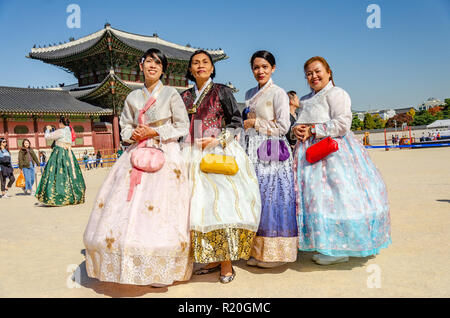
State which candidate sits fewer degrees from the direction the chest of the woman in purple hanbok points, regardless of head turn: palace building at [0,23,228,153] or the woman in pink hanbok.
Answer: the woman in pink hanbok

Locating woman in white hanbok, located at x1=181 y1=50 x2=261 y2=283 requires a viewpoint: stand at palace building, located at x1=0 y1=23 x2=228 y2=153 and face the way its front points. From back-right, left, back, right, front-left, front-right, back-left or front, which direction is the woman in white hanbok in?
front-right

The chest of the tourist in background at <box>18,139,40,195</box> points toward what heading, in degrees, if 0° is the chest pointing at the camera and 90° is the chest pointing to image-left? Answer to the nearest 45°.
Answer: approximately 0°

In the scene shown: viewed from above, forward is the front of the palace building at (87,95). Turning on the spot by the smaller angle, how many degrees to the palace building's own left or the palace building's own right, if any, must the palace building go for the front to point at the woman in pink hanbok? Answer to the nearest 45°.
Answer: approximately 45° to the palace building's own right

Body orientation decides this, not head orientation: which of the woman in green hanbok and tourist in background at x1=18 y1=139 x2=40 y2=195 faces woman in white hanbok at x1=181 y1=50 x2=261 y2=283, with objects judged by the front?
the tourist in background

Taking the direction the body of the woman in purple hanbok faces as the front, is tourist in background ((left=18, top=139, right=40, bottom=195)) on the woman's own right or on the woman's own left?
on the woman's own right

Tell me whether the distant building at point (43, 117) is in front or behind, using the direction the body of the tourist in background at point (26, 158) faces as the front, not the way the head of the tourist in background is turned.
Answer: behind

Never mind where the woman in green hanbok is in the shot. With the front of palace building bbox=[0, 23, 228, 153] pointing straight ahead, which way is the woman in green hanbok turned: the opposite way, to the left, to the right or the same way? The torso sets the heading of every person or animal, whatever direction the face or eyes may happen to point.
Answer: the opposite way

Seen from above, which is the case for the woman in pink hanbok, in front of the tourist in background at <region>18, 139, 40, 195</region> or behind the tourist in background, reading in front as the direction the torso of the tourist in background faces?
in front

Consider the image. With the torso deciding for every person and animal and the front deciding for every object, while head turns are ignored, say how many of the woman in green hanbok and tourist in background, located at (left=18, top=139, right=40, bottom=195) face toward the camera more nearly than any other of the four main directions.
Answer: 1

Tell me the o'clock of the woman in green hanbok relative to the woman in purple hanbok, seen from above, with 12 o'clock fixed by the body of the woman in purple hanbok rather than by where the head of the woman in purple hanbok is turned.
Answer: The woman in green hanbok is roughly at 3 o'clock from the woman in purple hanbok.

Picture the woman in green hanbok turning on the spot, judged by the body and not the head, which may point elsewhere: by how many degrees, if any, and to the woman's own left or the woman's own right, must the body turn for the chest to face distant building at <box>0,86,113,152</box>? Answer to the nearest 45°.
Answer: approximately 45° to the woman's own right
